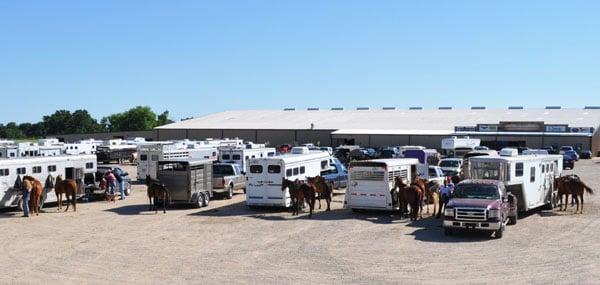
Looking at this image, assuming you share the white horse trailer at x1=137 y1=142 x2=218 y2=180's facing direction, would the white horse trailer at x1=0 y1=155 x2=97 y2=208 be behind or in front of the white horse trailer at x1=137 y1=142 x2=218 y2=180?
behind

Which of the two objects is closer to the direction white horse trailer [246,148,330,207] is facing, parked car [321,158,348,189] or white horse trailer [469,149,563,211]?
the parked car

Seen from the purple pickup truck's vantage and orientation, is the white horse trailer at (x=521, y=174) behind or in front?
behind

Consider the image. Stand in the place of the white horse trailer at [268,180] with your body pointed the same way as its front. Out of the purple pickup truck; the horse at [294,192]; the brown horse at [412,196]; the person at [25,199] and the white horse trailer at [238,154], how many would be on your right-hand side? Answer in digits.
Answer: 3

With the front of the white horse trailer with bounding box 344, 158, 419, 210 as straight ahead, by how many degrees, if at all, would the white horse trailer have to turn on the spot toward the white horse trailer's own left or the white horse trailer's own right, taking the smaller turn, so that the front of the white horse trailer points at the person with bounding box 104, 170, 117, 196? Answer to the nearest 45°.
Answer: approximately 135° to the white horse trailer's own left

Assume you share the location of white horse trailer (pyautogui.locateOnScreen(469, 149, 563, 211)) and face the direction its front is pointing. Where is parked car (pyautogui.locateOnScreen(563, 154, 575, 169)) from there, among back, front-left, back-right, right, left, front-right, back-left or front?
back-right

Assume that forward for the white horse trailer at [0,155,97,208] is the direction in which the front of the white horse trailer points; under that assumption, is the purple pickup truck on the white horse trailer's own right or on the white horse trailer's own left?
on the white horse trailer's own right

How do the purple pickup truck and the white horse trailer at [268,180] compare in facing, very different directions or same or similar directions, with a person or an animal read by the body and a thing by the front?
very different directions

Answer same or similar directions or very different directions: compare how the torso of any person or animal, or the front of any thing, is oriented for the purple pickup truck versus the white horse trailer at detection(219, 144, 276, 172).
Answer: very different directions

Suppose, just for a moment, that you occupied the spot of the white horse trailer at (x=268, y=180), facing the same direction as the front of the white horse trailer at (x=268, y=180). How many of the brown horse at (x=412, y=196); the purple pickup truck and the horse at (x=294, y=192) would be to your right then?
3

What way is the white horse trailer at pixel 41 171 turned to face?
to the viewer's right

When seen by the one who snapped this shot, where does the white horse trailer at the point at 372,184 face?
facing away from the viewer and to the right of the viewer
